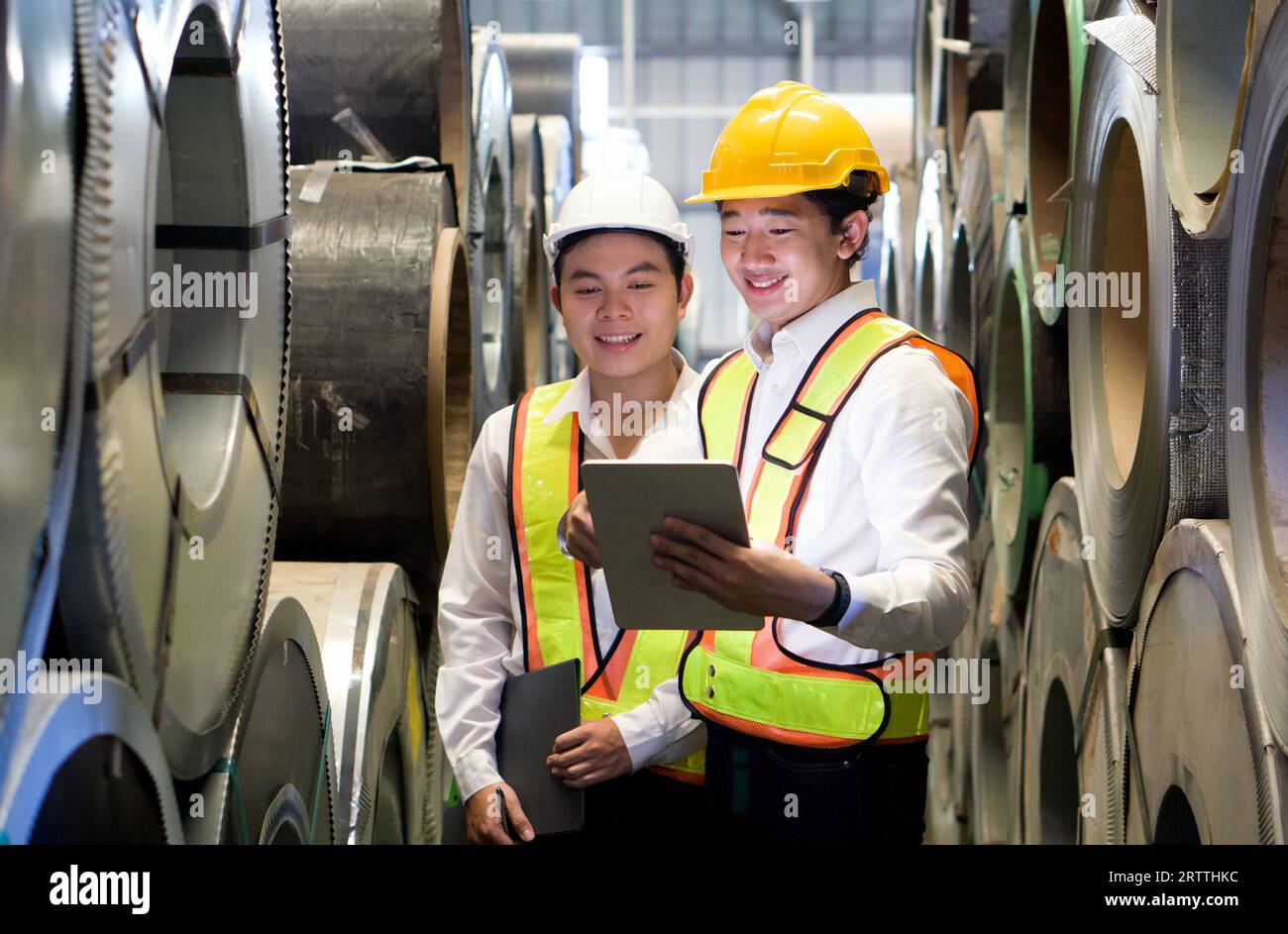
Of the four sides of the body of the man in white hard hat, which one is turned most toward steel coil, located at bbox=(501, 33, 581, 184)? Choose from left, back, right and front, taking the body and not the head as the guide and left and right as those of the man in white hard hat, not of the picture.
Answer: back

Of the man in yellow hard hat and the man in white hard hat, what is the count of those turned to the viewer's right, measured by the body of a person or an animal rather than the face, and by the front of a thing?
0

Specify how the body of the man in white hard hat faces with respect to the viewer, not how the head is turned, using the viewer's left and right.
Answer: facing the viewer

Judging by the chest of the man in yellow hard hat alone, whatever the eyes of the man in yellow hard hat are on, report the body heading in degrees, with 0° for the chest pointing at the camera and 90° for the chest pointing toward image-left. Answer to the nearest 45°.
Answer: approximately 45°

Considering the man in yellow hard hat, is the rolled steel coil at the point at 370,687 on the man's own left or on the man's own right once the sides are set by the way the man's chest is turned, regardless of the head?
on the man's own right

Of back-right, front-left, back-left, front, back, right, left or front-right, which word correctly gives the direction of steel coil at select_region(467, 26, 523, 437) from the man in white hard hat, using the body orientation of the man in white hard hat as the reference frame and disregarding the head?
back

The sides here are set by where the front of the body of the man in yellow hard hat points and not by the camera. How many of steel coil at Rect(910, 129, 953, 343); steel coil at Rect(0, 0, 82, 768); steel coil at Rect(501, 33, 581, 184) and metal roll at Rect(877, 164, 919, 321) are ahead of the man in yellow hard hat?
1

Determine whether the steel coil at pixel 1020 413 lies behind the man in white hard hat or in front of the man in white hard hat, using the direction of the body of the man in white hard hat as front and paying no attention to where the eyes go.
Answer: behind

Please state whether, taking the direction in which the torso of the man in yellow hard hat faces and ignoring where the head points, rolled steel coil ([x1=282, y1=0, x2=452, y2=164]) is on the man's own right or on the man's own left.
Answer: on the man's own right
